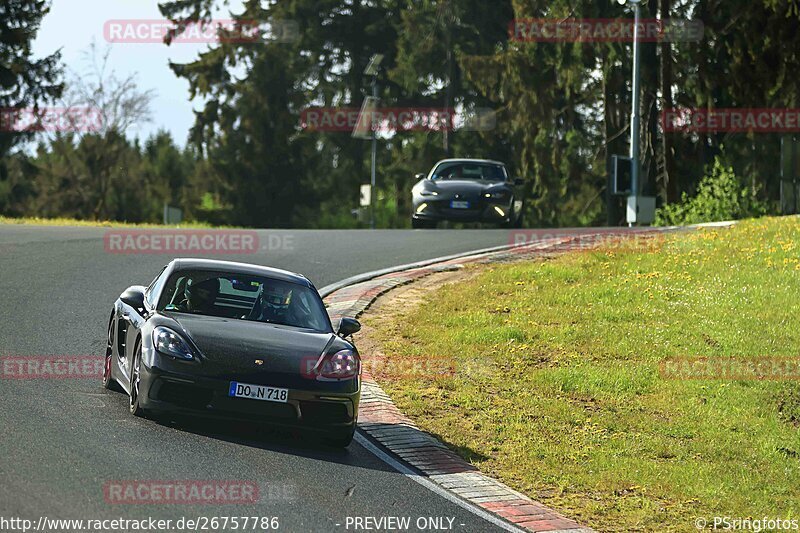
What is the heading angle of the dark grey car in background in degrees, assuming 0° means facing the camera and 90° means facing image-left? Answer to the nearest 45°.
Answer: approximately 0°

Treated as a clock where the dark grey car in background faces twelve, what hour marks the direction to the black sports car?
The black sports car is roughly at 12 o'clock from the dark grey car in background.
